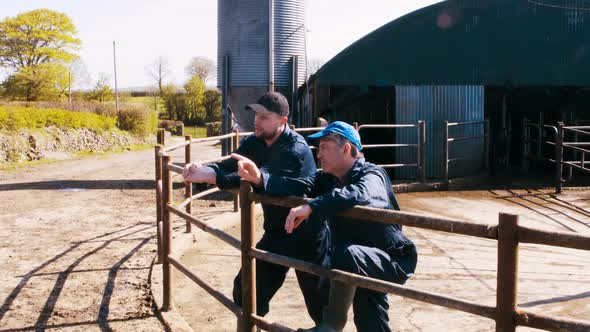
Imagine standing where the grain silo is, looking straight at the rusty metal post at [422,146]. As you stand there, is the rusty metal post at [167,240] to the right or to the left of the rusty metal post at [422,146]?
right

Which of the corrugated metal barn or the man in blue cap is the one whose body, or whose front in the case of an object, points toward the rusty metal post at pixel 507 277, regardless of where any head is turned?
the corrugated metal barn

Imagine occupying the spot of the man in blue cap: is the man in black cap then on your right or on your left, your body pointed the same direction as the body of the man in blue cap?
on your right

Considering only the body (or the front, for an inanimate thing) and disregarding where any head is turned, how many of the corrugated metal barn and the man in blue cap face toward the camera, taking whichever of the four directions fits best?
1

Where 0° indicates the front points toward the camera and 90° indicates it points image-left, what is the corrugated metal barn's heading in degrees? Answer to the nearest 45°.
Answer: approximately 0°

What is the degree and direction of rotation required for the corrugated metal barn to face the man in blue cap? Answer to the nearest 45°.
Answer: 0° — it already faces them

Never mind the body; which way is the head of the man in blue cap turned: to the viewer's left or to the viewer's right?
to the viewer's left

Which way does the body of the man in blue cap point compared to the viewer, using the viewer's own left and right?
facing to the left of the viewer

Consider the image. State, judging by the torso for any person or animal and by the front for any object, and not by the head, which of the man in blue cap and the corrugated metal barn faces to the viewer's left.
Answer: the man in blue cap
